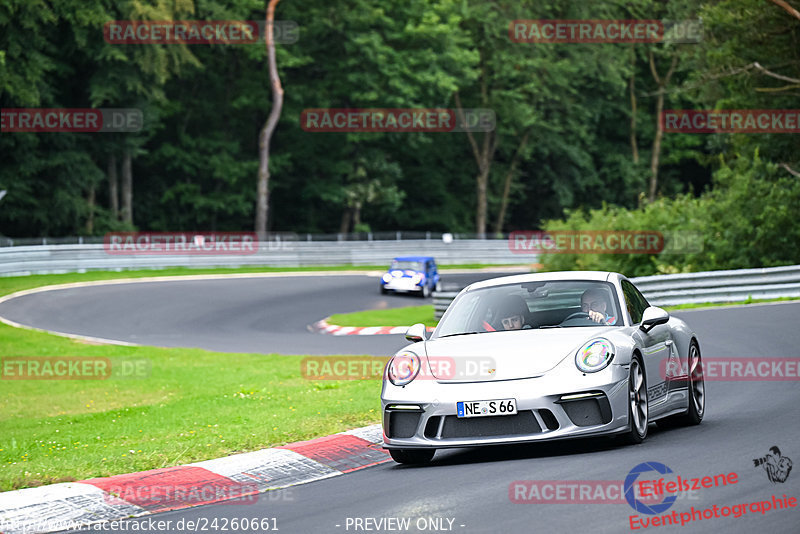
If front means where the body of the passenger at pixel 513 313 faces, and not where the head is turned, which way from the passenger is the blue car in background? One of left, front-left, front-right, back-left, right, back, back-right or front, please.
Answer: back-right

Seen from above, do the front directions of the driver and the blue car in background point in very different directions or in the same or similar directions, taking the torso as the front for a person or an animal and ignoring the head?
same or similar directions

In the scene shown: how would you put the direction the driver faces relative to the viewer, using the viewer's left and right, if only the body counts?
facing the viewer and to the left of the viewer

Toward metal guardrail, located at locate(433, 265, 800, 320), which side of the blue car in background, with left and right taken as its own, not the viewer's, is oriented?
left

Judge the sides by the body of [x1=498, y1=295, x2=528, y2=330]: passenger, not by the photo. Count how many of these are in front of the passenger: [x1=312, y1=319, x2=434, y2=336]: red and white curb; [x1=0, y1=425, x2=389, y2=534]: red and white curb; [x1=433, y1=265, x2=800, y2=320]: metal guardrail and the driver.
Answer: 1

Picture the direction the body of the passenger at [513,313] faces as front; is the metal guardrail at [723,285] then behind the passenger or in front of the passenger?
behind

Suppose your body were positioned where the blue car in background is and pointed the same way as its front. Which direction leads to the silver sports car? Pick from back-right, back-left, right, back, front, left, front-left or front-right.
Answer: front-left

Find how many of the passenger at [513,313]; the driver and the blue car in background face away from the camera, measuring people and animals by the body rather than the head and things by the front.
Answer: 0

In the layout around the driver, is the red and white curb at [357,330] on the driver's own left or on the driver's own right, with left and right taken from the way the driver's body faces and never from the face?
on the driver's own right

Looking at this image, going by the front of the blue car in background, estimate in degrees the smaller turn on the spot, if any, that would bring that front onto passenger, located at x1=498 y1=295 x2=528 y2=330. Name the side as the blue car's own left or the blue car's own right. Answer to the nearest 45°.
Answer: approximately 45° to the blue car's own left

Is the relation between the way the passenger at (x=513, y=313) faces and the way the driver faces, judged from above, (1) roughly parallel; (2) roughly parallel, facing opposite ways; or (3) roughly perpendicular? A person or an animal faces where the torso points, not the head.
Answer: roughly parallel

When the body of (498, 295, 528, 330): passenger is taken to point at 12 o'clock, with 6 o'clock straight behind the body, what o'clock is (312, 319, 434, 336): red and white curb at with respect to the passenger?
The red and white curb is roughly at 4 o'clock from the passenger.

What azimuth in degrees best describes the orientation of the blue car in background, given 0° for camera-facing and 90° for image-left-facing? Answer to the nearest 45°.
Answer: approximately 45°

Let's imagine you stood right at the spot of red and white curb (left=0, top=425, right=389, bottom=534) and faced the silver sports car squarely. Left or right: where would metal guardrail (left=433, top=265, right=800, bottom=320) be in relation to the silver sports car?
left

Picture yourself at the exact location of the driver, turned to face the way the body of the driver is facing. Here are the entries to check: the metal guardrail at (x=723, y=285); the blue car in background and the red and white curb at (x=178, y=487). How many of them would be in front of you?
1
